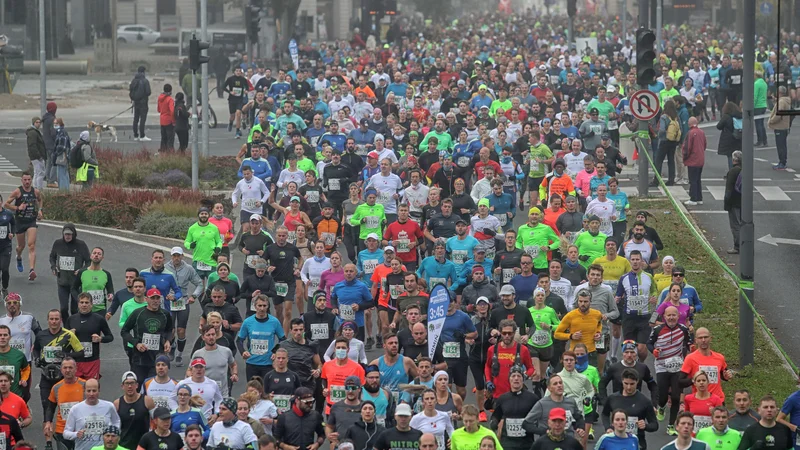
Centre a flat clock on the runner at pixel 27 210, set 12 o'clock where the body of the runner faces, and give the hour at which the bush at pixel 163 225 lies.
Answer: The bush is roughly at 7 o'clock from the runner.

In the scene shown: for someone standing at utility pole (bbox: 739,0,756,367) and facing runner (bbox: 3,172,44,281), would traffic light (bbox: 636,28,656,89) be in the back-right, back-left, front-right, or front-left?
front-right

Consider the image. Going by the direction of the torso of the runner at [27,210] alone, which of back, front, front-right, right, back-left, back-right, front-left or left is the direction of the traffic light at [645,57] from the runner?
left

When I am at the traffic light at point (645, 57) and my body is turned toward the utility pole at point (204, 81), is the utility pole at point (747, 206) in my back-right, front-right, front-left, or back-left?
back-left

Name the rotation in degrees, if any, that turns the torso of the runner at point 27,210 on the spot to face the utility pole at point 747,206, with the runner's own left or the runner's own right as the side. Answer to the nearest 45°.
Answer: approximately 45° to the runner's own left

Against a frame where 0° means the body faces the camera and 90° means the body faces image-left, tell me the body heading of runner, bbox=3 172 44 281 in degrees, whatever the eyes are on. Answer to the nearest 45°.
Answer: approximately 0°

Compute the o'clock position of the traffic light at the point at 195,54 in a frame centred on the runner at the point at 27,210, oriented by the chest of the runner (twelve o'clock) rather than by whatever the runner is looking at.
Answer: The traffic light is roughly at 7 o'clock from the runner.

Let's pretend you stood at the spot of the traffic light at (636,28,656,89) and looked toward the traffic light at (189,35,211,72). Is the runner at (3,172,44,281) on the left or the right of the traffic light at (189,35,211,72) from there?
left
